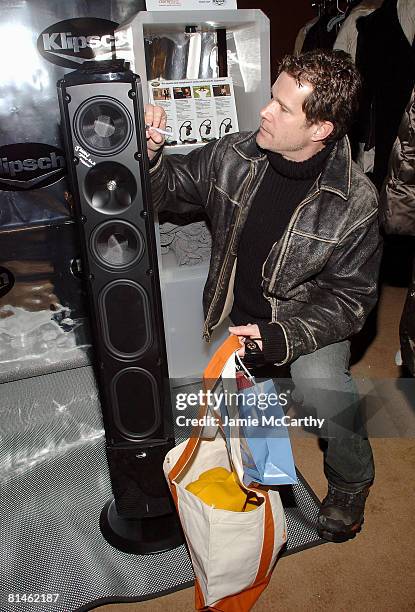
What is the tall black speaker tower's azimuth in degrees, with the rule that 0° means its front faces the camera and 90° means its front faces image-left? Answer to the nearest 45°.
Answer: approximately 0°

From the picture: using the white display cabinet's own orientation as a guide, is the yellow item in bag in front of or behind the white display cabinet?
in front

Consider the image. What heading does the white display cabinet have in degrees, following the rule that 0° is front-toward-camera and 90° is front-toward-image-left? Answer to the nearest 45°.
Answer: approximately 0°

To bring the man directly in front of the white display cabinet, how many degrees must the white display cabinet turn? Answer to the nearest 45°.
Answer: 0° — it already faces them

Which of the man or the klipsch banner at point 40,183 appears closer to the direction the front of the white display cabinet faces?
the man

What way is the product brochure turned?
toward the camera

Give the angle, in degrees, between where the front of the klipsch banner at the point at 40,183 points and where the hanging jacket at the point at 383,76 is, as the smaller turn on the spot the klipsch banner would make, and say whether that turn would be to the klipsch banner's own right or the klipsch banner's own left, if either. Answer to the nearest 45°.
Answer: approximately 90° to the klipsch banner's own left

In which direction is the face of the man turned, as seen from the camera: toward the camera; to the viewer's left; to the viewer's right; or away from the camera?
to the viewer's left

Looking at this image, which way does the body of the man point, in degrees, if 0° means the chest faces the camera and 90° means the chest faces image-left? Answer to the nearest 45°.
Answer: approximately 45°

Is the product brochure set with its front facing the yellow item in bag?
yes

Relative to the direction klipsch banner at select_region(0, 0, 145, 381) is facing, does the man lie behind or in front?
in front
